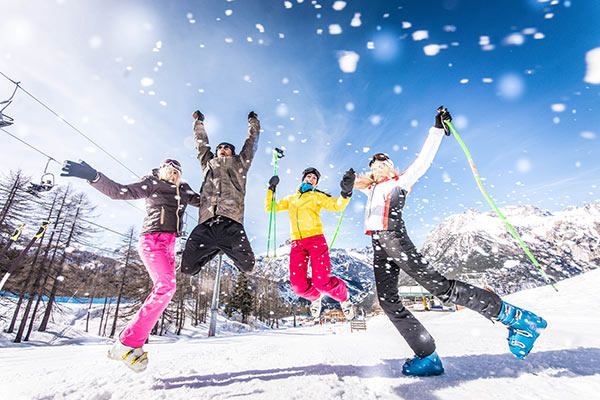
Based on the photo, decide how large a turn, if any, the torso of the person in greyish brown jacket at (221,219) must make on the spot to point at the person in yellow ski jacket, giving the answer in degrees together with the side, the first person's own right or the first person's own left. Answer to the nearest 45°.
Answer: approximately 90° to the first person's own left

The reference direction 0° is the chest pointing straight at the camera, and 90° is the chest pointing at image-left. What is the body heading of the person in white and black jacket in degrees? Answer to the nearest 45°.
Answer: approximately 45°

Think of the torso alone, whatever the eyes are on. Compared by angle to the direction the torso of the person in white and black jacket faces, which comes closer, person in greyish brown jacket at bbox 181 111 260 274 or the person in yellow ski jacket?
the person in greyish brown jacket

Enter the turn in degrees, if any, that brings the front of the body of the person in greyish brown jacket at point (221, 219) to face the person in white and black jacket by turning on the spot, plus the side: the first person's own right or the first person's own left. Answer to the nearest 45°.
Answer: approximately 45° to the first person's own left

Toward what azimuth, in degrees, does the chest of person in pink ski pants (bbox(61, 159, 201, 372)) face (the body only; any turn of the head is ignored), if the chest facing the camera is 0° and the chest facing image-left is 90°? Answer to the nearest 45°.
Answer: approximately 315°

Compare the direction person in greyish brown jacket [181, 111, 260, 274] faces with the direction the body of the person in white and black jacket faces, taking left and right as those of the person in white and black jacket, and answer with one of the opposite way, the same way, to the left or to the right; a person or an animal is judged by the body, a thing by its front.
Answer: to the left

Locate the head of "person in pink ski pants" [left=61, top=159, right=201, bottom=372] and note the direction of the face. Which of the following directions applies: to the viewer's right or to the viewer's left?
to the viewer's right

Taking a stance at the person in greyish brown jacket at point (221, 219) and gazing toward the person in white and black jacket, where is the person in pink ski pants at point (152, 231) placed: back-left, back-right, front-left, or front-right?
back-right
